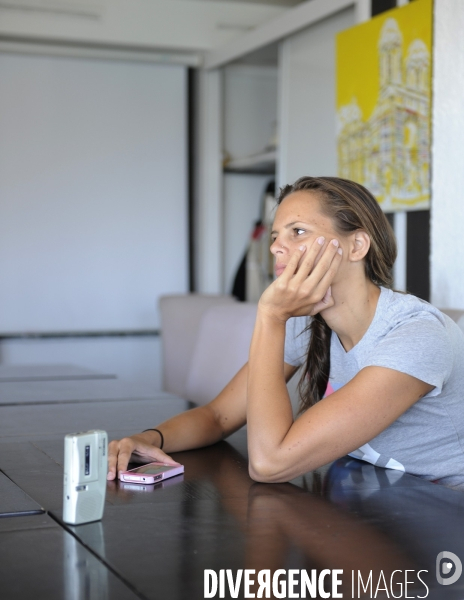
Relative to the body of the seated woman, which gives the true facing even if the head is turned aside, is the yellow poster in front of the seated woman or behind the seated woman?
behind

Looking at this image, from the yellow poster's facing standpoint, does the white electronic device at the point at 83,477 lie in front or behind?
in front

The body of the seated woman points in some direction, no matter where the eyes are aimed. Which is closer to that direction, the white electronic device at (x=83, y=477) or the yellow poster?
the white electronic device

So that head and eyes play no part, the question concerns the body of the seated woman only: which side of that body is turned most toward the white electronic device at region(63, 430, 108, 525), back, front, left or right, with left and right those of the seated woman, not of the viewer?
front

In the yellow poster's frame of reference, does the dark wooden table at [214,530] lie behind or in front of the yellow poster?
in front

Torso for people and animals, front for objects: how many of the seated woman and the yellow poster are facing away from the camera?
0

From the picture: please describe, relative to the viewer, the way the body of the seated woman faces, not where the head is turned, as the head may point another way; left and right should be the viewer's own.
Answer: facing the viewer and to the left of the viewer

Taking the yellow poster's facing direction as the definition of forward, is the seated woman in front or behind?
in front
